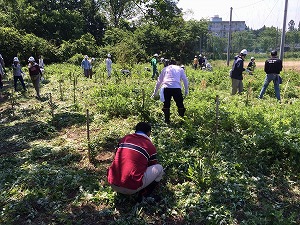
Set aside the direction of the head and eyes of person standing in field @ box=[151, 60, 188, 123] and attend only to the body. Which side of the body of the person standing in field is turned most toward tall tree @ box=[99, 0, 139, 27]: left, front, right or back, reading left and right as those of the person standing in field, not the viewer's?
front

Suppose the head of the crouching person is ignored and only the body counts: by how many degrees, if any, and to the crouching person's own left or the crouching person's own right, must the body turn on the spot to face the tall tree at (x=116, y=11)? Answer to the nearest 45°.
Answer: approximately 45° to the crouching person's own left

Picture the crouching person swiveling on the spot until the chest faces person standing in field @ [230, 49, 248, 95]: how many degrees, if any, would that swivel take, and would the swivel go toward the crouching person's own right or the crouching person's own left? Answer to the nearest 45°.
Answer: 0° — they already face them

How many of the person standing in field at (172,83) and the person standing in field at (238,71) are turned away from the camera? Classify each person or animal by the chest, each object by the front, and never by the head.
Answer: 1

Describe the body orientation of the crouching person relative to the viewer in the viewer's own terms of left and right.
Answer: facing away from the viewer and to the right of the viewer

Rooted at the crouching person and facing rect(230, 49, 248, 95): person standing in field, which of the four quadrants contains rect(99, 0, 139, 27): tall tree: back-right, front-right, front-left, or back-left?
front-left

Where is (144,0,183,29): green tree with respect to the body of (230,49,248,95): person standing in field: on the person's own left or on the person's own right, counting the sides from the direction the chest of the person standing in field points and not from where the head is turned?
on the person's own left

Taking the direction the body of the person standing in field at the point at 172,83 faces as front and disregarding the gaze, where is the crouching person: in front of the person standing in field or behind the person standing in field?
behind

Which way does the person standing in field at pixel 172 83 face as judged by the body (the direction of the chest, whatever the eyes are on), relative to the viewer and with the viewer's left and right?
facing away from the viewer
